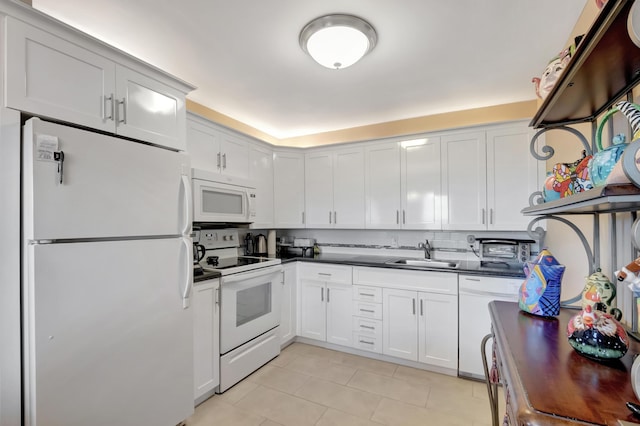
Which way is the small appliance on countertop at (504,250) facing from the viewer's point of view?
toward the camera

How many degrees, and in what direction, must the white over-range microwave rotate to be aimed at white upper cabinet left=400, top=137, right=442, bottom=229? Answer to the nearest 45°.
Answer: approximately 45° to its left

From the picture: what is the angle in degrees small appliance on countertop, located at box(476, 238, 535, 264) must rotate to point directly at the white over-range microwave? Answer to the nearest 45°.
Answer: approximately 45° to its right

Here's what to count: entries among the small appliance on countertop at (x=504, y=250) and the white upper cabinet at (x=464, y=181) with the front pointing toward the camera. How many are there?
2

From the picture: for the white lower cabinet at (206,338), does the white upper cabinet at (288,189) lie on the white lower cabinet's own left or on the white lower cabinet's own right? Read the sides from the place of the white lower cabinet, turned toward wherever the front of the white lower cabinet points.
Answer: on the white lower cabinet's own left

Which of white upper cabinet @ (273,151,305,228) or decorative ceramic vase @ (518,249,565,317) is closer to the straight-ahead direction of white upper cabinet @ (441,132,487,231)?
the decorative ceramic vase

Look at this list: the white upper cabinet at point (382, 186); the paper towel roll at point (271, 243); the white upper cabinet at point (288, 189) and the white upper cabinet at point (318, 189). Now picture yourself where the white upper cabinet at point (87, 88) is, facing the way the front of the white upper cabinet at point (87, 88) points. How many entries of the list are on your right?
0

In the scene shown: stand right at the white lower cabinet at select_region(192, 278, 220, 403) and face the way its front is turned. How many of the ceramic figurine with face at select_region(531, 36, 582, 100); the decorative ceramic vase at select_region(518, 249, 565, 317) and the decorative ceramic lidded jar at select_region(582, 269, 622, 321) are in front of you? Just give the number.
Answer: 3

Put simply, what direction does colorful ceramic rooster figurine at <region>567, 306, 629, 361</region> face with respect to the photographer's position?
facing the viewer and to the left of the viewer

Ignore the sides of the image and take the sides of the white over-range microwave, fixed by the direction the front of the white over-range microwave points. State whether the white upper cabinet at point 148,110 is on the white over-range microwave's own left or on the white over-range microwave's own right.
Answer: on the white over-range microwave's own right
